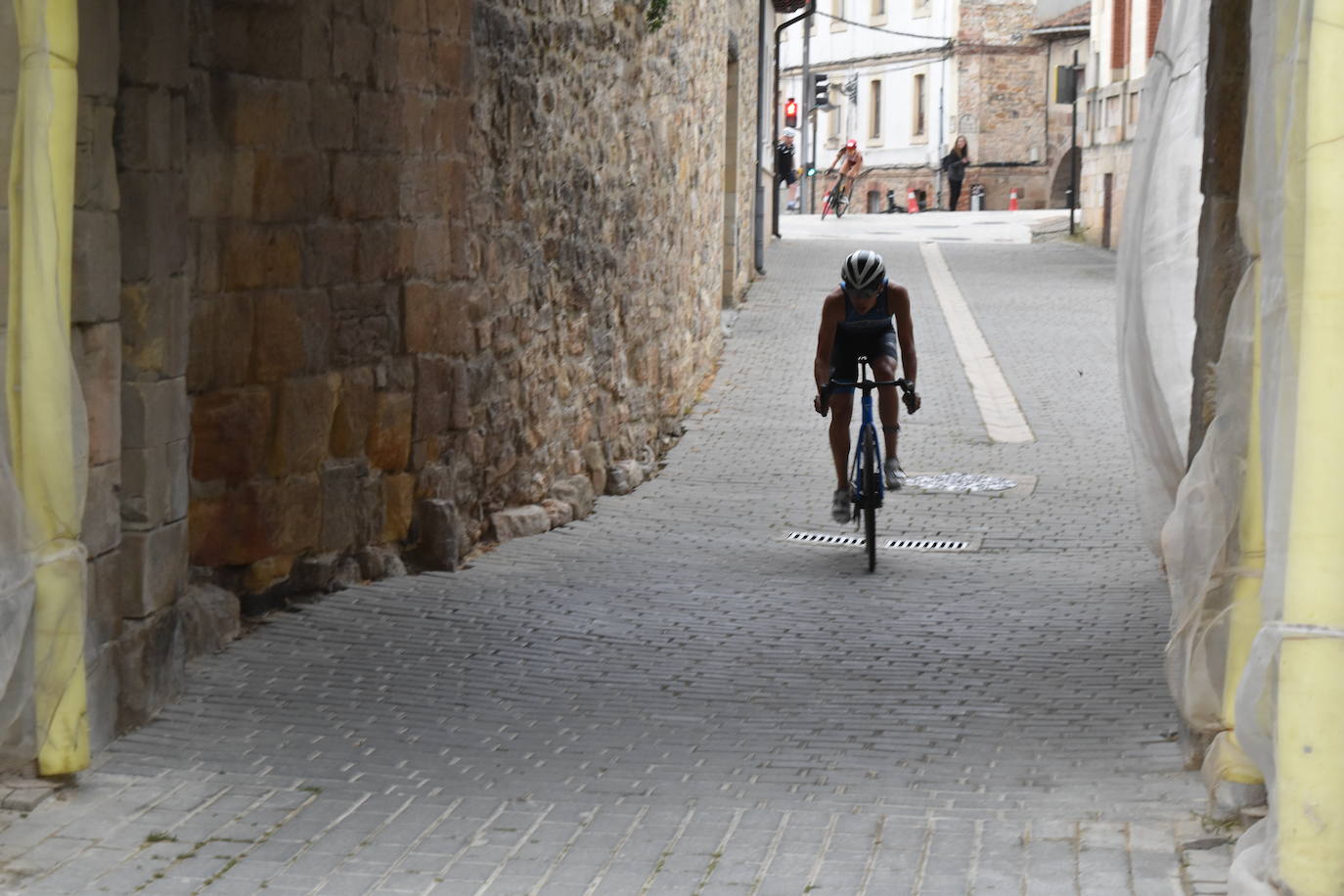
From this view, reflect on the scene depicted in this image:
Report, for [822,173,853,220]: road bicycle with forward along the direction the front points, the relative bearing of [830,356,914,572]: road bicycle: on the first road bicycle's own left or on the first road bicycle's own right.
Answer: on the first road bicycle's own left

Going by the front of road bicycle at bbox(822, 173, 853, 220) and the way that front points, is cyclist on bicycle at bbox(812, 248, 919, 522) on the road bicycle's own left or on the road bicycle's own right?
on the road bicycle's own left

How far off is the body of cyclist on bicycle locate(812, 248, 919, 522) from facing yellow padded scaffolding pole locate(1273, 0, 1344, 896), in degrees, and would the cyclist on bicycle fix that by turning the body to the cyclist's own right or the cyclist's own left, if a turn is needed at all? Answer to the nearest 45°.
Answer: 0° — they already face it

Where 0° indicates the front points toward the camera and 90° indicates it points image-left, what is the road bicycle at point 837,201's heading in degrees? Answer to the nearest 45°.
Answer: approximately 45°

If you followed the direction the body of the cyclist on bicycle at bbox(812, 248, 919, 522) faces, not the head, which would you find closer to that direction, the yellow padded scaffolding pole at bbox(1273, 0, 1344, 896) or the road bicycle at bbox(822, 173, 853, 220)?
the yellow padded scaffolding pole

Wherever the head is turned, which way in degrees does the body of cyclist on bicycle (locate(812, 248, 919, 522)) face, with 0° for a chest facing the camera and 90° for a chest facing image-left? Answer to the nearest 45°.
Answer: approximately 0°

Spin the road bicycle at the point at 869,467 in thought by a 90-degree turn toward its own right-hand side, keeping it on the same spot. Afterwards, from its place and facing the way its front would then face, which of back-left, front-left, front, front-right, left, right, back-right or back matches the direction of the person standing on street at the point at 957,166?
right
